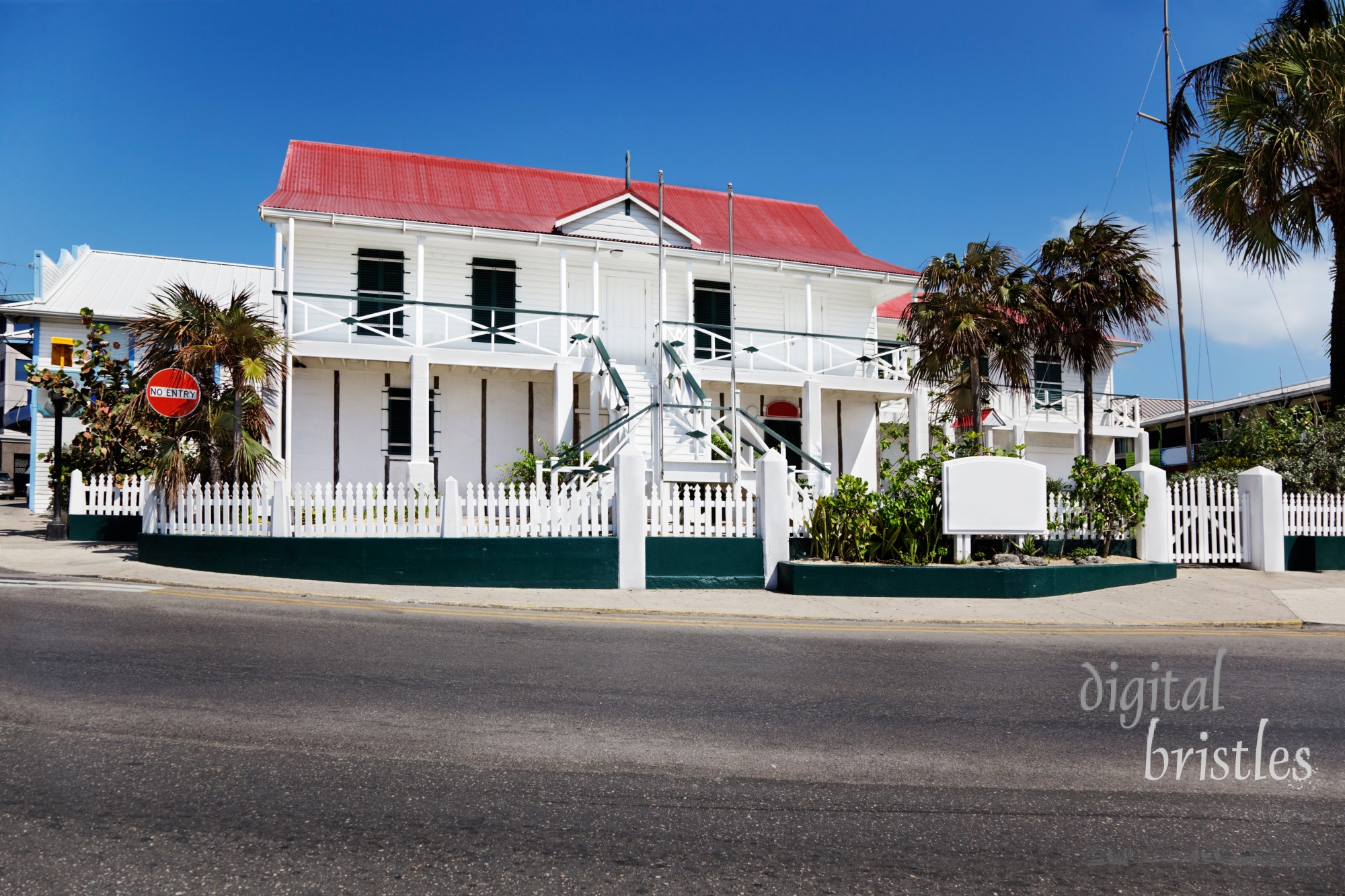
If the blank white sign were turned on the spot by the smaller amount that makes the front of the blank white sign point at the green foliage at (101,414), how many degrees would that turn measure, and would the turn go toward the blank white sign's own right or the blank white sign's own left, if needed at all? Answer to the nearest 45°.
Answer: approximately 90° to the blank white sign's own right

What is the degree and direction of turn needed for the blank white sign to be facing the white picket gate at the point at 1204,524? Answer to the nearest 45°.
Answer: approximately 135° to its left

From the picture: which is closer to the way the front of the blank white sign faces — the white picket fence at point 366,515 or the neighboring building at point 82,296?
the white picket fence

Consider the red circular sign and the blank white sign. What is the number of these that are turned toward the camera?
2

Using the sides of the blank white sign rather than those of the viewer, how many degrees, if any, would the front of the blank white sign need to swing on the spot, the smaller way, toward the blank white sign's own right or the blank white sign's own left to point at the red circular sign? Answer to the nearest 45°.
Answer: approximately 90° to the blank white sign's own right

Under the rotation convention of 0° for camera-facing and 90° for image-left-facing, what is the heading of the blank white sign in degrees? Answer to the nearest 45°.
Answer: approximately 0°

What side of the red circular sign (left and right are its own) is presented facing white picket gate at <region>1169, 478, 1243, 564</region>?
left

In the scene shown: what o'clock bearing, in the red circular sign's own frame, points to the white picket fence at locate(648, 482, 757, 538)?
The white picket fence is roughly at 10 o'clock from the red circular sign.

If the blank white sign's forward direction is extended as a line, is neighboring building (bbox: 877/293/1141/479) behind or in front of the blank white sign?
behind

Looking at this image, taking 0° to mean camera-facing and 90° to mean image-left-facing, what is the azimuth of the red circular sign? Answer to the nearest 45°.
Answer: approximately 0°

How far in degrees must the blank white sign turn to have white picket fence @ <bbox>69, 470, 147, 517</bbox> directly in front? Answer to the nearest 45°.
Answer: approximately 90° to its right
